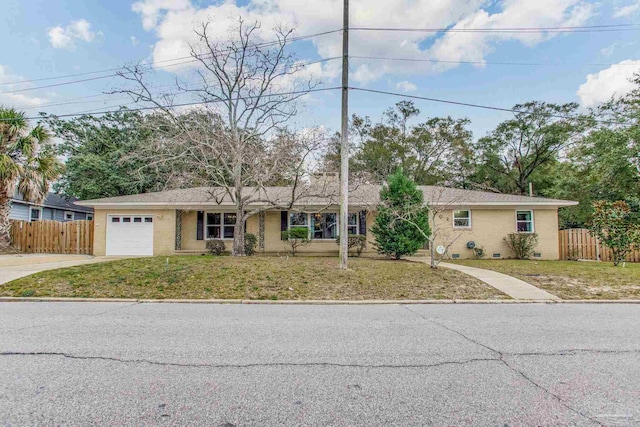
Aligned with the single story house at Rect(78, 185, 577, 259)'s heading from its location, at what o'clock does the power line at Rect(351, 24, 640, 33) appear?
The power line is roughly at 10 o'clock from the single story house.

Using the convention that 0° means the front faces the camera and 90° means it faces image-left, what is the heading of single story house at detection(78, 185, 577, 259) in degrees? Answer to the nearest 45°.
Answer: approximately 0°

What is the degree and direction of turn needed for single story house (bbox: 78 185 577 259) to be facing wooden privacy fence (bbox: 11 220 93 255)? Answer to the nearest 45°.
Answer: approximately 90° to its right

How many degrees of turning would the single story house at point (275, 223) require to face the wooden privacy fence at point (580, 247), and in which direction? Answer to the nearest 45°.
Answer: approximately 90° to its left

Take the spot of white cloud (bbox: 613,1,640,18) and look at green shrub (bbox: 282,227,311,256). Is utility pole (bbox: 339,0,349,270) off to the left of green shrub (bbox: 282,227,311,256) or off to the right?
left
